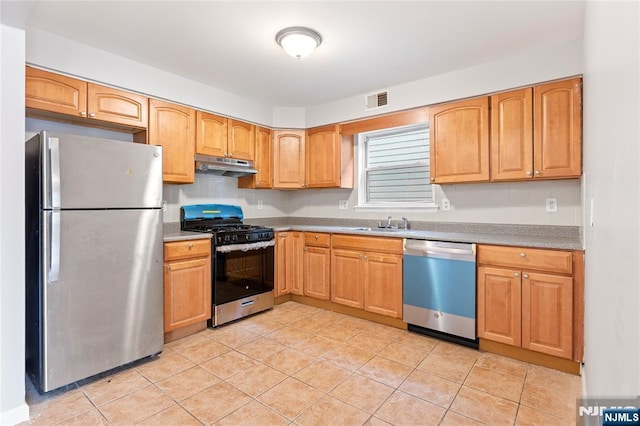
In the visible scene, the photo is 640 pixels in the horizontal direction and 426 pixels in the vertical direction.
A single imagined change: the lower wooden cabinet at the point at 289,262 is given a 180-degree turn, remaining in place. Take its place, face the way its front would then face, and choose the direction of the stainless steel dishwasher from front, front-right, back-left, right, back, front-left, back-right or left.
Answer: back-right

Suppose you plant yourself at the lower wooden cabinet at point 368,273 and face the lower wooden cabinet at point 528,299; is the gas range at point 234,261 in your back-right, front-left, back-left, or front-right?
back-right

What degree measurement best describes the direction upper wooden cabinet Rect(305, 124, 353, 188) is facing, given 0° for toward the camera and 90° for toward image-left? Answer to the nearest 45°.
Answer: approximately 45°

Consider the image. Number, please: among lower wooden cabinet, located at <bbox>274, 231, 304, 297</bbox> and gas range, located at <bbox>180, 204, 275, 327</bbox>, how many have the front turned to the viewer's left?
0

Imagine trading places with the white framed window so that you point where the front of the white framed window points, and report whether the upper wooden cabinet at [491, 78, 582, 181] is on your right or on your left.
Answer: on your left

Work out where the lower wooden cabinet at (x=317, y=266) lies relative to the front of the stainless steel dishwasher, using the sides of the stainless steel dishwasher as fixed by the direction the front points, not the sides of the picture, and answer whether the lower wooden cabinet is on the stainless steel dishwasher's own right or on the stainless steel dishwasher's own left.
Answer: on the stainless steel dishwasher's own right

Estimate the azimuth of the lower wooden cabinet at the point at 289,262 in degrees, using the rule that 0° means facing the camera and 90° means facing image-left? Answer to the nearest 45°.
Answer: approximately 0°

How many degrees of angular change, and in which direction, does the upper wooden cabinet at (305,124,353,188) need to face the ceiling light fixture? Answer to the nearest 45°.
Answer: approximately 45° to its left

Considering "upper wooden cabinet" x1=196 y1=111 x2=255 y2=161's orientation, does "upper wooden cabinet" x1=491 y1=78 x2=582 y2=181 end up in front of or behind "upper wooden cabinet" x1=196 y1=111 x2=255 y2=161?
in front
